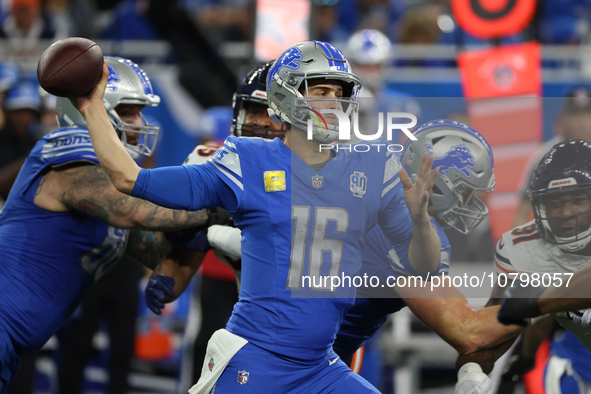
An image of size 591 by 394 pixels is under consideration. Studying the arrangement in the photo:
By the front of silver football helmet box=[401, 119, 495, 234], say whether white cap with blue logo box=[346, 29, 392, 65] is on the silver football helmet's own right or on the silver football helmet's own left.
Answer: on the silver football helmet's own left

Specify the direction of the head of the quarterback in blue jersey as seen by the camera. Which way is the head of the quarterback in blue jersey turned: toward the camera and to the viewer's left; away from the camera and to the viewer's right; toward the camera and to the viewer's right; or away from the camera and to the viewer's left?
toward the camera and to the viewer's right

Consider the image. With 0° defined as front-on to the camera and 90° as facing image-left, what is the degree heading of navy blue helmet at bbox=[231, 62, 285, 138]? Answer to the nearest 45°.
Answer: approximately 315°

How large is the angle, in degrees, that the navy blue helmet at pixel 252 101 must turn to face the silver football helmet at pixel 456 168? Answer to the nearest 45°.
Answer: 0° — it already faces it

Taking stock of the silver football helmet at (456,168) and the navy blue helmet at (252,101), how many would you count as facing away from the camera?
0

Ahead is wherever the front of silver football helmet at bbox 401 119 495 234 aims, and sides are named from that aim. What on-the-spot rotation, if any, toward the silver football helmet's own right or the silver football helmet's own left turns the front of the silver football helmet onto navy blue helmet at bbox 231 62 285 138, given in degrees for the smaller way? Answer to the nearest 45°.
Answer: approximately 180°

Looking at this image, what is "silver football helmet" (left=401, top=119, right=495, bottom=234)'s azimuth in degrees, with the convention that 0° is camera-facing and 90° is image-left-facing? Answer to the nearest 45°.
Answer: approximately 270°

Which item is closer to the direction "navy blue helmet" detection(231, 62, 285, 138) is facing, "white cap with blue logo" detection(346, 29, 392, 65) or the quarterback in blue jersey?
the quarterback in blue jersey

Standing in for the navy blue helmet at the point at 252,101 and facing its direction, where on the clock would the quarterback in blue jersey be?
The quarterback in blue jersey is roughly at 1 o'clock from the navy blue helmet.

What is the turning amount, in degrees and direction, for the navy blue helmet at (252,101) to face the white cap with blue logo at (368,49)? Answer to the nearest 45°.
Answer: approximately 135° to its left
